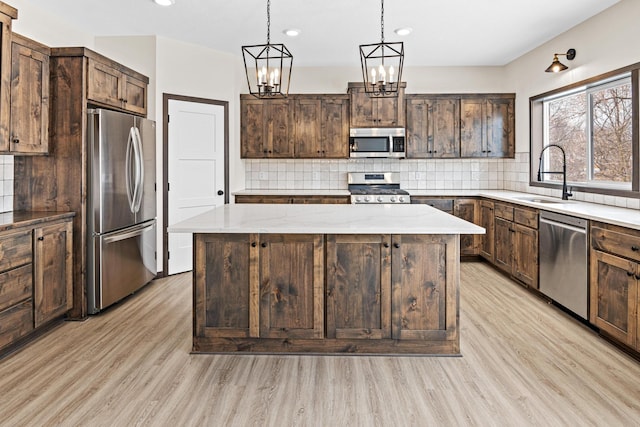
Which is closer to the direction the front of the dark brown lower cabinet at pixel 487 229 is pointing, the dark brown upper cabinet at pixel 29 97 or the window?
the dark brown upper cabinet

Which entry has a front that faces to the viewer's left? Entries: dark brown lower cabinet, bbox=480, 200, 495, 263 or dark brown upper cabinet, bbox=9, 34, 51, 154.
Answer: the dark brown lower cabinet

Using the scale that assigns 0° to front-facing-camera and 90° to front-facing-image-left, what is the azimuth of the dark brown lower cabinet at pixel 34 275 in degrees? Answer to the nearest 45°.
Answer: approximately 315°

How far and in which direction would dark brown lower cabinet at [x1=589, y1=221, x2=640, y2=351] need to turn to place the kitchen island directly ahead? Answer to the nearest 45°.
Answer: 0° — it already faces it

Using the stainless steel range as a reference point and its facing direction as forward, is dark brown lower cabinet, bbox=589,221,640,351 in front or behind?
in front
